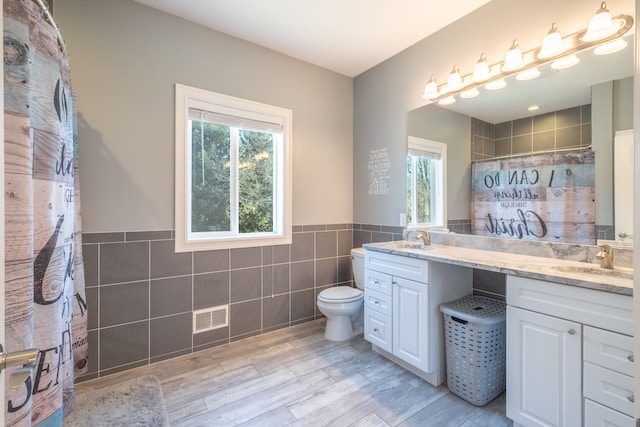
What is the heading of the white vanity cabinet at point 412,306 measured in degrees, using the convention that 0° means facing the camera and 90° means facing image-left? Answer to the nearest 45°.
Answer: approximately 45°

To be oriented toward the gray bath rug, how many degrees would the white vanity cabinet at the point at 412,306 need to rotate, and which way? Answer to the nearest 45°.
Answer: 0° — it already faces it

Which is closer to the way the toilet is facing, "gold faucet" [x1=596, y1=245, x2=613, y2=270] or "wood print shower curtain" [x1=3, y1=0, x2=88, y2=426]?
the wood print shower curtain

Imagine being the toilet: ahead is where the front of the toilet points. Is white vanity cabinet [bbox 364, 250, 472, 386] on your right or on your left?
on your left

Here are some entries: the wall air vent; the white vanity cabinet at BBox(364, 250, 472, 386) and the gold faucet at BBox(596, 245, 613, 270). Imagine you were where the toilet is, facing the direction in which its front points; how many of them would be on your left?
2

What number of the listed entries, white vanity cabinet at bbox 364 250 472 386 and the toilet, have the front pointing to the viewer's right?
0

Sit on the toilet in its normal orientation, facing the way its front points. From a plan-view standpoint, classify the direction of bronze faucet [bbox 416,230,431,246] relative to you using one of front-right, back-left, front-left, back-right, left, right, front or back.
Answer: back-left

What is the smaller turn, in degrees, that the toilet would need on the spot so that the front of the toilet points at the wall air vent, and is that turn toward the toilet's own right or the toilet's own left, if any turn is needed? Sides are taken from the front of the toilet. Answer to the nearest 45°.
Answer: approximately 45° to the toilet's own right

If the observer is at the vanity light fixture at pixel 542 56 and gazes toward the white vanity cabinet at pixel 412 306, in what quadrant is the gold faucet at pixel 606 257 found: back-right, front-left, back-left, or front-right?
back-left

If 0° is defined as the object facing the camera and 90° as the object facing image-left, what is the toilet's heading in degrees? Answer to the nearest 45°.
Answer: approximately 45°
